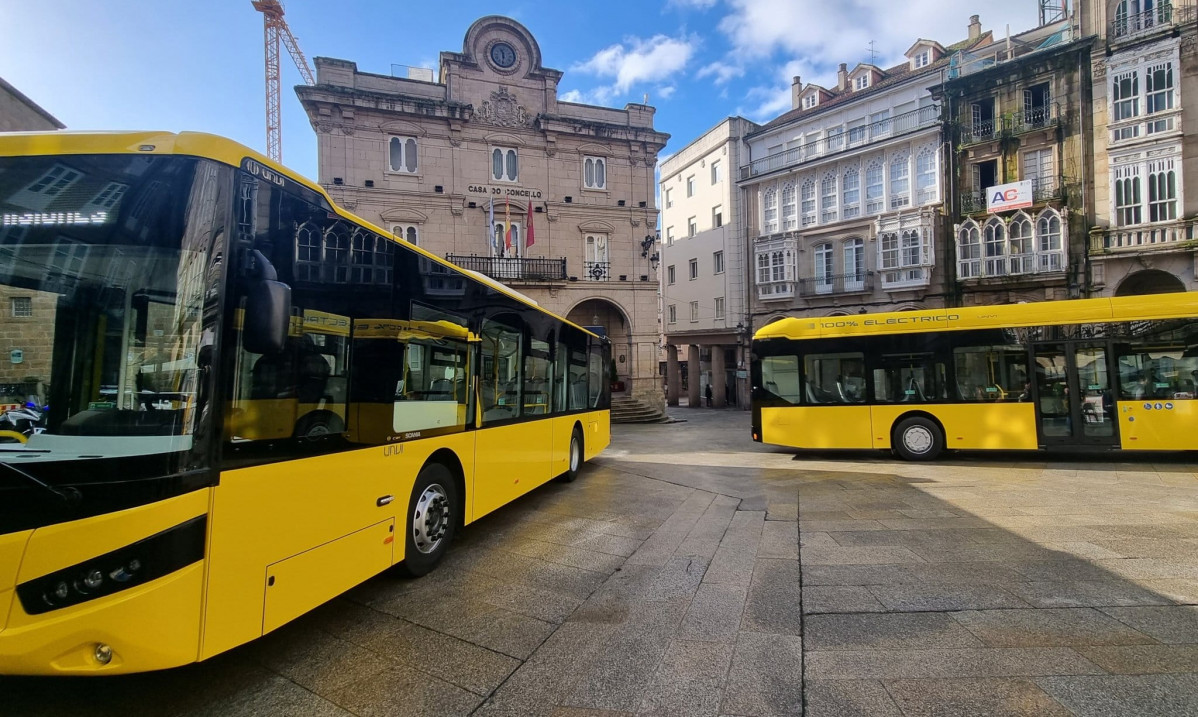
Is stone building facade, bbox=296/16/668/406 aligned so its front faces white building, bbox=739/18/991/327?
no

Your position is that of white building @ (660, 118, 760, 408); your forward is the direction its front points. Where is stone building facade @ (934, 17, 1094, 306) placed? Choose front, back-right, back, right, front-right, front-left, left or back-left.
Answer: left

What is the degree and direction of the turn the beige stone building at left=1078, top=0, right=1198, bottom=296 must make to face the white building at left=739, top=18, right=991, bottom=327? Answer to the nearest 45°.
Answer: approximately 45° to its right

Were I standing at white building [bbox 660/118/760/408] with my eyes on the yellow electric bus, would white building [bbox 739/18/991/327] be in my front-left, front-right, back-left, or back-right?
front-left

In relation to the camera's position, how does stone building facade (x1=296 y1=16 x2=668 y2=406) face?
facing the viewer

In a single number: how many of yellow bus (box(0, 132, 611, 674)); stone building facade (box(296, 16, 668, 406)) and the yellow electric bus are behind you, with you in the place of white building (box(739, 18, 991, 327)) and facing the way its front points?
0

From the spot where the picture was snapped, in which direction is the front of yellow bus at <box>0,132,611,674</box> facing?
facing the viewer and to the left of the viewer

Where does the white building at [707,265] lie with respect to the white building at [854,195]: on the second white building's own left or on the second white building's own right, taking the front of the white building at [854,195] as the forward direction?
on the second white building's own right

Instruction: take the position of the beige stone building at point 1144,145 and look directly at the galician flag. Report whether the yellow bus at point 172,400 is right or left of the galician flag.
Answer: left
